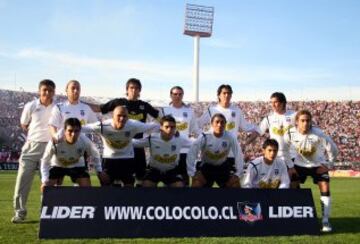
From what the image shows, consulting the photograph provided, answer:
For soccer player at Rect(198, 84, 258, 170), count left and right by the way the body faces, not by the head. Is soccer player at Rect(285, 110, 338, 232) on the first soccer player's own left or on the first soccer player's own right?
on the first soccer player's own left

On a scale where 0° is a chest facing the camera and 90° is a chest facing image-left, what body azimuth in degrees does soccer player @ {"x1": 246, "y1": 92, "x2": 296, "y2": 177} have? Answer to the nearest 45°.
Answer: approximately 0°

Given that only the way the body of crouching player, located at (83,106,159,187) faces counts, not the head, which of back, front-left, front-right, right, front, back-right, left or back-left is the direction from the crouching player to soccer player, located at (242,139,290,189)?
left

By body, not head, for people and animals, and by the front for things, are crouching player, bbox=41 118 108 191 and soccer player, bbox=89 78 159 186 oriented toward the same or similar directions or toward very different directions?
same or similar directions

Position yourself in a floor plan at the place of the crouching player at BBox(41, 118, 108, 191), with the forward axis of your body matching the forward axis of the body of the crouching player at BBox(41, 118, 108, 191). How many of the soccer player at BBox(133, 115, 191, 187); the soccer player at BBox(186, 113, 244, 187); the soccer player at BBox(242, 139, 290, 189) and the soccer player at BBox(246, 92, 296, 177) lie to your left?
4

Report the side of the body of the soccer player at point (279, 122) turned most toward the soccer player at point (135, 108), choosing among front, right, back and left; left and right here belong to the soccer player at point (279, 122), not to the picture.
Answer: right

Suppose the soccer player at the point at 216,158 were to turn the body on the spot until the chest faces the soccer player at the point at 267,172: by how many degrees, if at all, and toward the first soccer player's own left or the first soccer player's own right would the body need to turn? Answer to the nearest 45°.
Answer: approximately 90° to the first soccer player's own left

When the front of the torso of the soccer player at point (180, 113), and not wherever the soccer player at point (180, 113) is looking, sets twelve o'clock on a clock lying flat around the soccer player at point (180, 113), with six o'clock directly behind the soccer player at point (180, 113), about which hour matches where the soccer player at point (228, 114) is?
the soccer player at point (228, 114) is roughly at 9 o'clock from the soccer player at point (180, 113).

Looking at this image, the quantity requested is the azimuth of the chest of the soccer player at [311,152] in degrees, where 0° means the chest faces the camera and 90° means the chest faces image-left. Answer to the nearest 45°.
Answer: approximately 0°

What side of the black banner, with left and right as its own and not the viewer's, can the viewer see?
front

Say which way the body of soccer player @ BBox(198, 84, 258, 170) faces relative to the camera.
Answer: toward the camera

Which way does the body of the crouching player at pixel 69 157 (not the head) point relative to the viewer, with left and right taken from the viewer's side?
facing the viewer

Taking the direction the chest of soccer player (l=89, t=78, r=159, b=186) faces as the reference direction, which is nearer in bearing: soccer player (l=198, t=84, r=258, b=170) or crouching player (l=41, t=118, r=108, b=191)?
the crouching player

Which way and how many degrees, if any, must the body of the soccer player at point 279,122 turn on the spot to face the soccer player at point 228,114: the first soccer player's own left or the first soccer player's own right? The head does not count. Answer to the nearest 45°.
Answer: approximately 90° to the first soccer player's own right

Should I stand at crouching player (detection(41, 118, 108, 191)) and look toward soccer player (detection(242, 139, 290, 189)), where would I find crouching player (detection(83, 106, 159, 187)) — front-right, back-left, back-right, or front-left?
front-left
